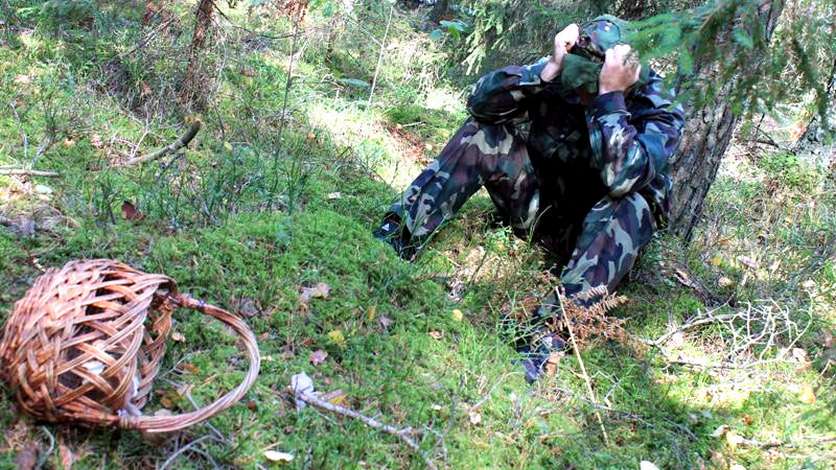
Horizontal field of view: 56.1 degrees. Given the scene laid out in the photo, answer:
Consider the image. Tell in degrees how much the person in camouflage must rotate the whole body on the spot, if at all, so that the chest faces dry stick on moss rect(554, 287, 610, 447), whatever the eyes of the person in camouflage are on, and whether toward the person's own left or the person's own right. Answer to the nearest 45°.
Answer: approximately 45° to the person's own left

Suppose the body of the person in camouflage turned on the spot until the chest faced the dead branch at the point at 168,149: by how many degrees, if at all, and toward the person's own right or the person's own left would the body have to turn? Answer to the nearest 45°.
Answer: approximately 45° to the person's own right

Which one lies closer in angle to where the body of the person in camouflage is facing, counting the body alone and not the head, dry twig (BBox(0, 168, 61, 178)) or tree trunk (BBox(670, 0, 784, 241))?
the dry twig

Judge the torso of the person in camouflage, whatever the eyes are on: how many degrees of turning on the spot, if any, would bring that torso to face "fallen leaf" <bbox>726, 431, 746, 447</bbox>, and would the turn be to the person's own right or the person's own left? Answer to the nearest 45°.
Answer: approximately 90° to the person's own left

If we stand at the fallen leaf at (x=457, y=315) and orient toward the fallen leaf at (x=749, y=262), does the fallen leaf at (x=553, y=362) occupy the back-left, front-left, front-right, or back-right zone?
front-right

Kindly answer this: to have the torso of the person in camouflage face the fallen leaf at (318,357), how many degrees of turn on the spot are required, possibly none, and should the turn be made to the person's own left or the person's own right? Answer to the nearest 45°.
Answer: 0° — they already face it

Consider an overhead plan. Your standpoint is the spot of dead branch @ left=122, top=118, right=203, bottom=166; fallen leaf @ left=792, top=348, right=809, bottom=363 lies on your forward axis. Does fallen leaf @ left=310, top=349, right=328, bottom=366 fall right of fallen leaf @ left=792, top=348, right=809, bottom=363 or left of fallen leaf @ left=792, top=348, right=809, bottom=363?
right

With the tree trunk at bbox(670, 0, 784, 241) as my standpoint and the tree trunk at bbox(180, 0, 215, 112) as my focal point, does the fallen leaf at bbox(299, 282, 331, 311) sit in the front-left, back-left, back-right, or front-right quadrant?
front-left

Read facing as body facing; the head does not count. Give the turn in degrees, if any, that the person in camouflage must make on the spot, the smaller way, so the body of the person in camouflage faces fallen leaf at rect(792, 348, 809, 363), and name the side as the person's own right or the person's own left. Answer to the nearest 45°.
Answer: approximately 135° to the person's own left

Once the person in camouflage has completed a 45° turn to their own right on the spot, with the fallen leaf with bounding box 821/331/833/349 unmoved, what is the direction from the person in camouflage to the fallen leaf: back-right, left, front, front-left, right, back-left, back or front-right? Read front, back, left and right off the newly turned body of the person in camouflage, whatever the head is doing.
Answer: back

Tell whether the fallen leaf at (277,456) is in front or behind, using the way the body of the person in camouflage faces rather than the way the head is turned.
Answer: in front

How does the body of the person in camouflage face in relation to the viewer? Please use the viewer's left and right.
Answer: facing the viewer and to the left of the viewer

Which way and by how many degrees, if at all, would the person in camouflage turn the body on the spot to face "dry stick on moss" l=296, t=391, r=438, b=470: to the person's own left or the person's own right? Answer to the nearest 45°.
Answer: approximately 45° to the person's own left

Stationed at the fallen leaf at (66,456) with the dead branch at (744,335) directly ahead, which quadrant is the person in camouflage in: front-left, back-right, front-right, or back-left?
front-left

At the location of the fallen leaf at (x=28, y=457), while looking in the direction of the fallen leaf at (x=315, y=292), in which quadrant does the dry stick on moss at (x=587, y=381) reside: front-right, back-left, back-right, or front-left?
front-right

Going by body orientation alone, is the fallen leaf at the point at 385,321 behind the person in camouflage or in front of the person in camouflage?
in front

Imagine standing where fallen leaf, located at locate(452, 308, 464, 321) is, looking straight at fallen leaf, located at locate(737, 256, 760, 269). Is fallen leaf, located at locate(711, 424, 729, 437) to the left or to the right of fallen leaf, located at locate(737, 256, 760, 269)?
right

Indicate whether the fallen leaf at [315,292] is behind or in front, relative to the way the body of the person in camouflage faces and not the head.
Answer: in front

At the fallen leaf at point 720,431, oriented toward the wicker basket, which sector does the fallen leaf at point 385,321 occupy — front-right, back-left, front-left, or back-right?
front-right
